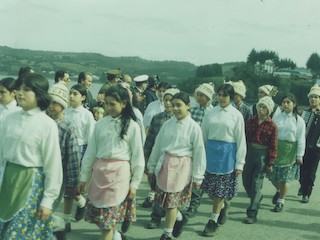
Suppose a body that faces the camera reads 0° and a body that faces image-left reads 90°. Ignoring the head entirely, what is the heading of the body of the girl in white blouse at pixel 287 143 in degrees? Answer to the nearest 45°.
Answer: approximately 45°

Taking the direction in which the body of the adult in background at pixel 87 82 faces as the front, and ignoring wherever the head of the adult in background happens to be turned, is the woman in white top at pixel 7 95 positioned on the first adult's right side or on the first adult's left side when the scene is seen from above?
on the first adult's right side

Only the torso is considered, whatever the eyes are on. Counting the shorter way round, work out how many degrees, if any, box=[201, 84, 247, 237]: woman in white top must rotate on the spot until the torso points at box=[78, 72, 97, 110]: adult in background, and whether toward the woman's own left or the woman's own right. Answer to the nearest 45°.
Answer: approximately 90° to the woman's own right

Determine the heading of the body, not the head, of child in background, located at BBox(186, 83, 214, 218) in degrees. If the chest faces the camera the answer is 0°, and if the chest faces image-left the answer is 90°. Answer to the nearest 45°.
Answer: approximately 45°

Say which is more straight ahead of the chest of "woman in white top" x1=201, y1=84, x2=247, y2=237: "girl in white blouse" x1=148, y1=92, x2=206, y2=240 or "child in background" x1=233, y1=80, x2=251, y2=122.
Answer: the girl in white blouse

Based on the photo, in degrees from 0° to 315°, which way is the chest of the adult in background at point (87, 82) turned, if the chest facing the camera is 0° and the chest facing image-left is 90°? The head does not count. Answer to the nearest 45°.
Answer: approximately 315°

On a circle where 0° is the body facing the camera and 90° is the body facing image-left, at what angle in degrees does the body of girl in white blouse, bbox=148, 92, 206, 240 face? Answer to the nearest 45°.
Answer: approximately 45°
